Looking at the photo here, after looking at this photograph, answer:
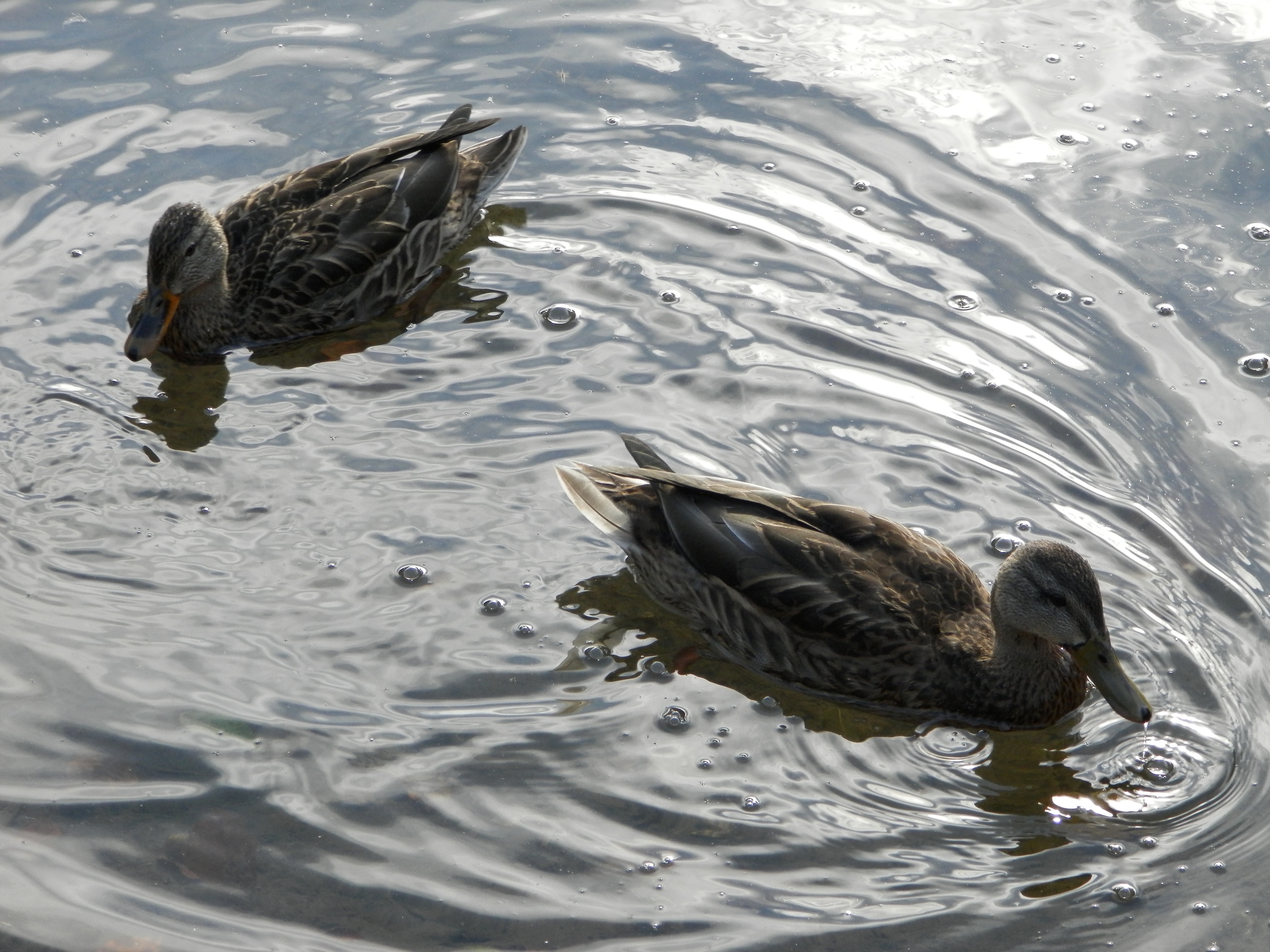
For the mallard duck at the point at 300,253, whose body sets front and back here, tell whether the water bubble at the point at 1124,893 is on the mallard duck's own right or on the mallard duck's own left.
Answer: on the mallard duck's own left

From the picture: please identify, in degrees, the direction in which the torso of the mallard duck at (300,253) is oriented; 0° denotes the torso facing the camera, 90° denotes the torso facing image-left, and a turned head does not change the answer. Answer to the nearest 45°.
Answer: approximately 45°

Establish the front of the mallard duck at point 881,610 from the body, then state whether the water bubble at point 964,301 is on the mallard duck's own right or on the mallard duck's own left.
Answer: on the mallard duck's own left

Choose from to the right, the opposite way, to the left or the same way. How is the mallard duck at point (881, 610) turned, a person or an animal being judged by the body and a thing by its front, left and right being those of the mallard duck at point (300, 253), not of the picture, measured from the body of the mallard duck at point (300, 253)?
to the left

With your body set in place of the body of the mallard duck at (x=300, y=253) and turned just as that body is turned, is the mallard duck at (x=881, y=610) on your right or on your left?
on your left

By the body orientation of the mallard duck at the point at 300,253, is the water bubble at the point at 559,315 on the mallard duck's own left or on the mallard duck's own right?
on the mallard duck's own left

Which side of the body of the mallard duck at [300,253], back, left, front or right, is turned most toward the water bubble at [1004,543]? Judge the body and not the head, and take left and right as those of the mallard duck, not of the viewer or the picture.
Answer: left

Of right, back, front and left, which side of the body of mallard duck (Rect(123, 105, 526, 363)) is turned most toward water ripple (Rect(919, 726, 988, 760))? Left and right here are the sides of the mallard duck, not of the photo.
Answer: left

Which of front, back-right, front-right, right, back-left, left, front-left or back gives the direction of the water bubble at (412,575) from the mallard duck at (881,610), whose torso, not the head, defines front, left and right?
back-right

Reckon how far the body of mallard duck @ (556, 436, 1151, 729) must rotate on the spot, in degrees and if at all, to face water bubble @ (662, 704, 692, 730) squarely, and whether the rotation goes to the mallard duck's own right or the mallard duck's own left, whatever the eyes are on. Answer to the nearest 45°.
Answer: approximately 90° to the mallard duck's own right
